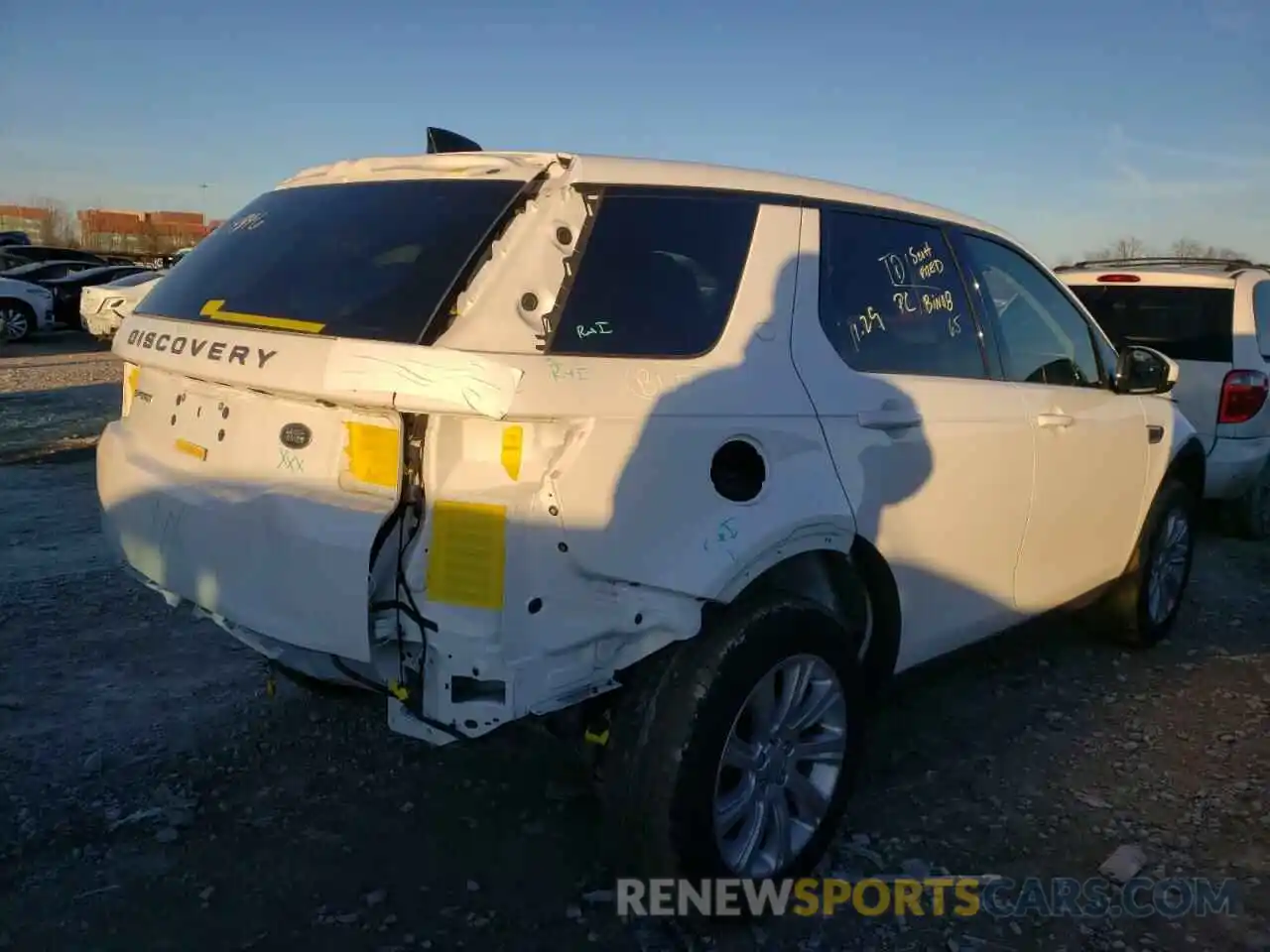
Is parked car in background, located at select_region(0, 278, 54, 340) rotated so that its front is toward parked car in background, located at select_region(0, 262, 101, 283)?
no

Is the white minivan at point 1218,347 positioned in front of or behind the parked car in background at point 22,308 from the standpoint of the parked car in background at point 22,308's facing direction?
in front

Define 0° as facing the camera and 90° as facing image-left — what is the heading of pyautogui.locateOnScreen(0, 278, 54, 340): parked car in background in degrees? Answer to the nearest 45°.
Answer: approximately 315°

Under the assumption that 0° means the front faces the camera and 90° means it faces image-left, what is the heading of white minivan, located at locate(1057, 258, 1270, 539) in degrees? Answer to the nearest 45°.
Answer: approximately 225°

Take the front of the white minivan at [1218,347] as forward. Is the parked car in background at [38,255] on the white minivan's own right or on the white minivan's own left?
on the white minivan's own left

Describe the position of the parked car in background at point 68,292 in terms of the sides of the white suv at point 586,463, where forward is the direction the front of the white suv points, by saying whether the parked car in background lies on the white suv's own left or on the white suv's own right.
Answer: on the white suv's own left

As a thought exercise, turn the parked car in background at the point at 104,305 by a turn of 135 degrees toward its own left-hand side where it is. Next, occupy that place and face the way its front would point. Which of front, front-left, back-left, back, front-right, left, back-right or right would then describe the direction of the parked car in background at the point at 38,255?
right

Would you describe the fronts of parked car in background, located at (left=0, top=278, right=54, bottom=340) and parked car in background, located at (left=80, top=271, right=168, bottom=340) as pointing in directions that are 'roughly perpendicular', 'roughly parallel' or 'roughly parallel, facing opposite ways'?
roughly perpendicular

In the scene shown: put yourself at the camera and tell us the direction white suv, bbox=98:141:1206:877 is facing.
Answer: facing away from the viewer and to the right of the viewer
